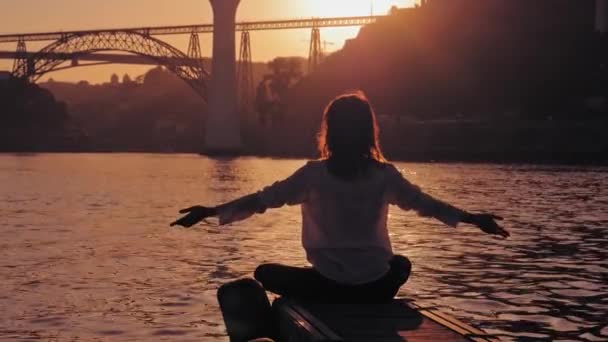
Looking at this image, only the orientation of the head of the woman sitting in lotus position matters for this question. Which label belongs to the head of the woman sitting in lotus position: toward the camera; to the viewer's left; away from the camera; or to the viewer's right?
away from the camera

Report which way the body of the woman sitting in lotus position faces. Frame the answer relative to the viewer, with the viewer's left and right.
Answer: facing away from the viewer
